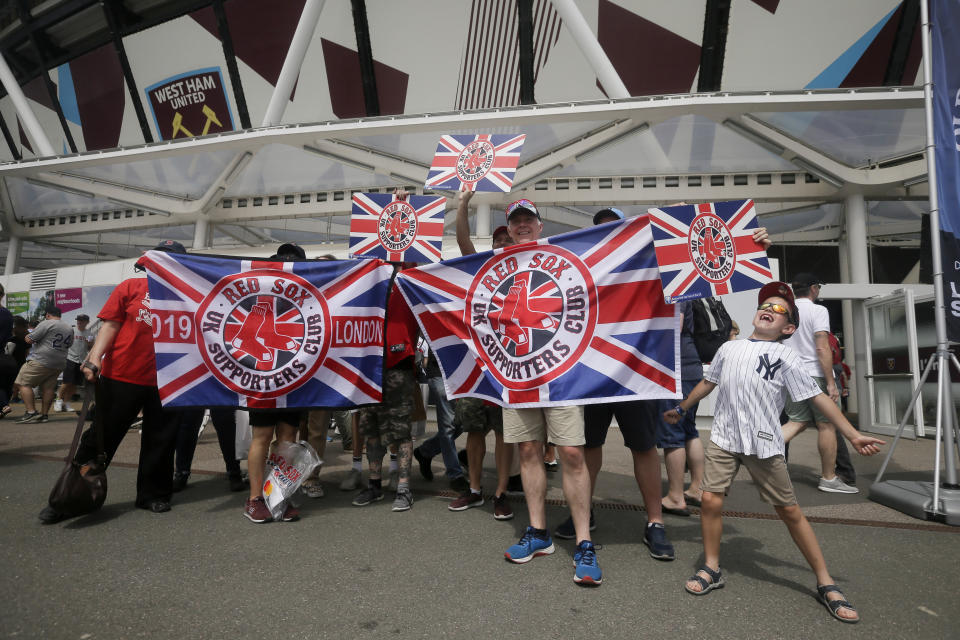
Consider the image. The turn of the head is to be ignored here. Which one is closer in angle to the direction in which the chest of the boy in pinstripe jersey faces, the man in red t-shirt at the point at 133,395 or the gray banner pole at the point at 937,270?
the man in red t-shirt

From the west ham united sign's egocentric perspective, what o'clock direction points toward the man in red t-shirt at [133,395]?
The man in red t-shirt is roughly at 12 o'clock from the west ham united sign.

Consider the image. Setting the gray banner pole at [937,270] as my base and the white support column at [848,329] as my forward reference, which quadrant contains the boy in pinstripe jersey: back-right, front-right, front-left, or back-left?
back-left

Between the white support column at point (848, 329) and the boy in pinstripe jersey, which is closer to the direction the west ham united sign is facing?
the boy in pinstripe jersey

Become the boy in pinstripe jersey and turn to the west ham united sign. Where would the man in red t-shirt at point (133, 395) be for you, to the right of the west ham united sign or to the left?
left

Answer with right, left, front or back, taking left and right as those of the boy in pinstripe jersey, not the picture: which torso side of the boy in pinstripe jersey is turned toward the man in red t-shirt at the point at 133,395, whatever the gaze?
right

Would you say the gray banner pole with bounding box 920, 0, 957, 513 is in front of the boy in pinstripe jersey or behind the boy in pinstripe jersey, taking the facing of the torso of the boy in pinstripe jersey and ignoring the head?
behind

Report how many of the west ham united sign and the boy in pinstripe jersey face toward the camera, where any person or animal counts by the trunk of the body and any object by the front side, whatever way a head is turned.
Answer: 2

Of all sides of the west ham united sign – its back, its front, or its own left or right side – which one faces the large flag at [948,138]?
front

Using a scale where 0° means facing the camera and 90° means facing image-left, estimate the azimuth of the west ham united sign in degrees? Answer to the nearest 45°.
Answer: approximately 0°

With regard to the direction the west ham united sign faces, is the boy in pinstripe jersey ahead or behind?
ahead

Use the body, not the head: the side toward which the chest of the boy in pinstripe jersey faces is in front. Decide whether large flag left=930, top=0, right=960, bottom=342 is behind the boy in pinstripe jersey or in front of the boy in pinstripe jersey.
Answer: behind

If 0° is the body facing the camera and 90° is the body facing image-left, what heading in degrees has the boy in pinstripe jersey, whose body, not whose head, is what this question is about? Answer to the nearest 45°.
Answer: approximately 0°
